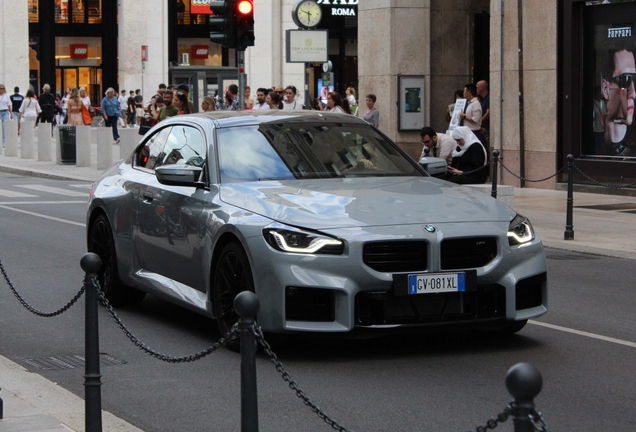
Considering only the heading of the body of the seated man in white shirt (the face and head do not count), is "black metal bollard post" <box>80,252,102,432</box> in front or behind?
in front

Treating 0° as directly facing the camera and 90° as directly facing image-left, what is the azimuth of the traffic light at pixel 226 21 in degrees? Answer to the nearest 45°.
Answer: approximately 90°

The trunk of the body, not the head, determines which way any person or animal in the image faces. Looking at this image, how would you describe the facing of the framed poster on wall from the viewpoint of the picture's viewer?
facing the viewer

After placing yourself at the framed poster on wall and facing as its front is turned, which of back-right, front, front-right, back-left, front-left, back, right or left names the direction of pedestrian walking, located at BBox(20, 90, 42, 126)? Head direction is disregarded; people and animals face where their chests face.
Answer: back-right

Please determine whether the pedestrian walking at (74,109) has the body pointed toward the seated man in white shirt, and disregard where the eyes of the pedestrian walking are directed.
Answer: no

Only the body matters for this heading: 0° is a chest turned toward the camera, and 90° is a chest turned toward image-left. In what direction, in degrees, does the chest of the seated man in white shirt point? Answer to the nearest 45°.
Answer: approximately 45°

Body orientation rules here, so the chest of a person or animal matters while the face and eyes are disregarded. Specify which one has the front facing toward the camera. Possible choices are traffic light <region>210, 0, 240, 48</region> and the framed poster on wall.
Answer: the framed poster on wall

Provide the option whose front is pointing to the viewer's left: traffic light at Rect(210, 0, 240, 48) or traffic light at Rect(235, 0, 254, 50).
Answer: traffic light at Rect(210, 0, 240, 48)
